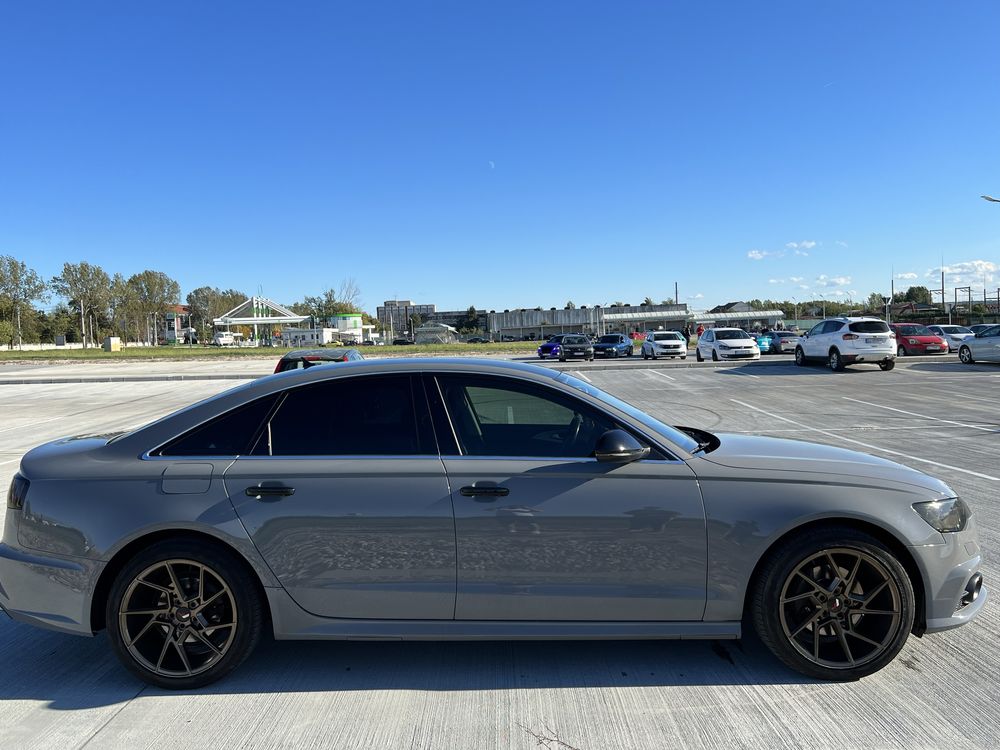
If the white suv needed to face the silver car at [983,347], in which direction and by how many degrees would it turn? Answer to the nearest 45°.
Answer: approximately 90° to its right

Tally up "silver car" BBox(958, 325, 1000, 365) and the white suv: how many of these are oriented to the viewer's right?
0

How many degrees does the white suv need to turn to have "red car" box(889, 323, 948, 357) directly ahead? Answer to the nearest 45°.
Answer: approximately 45° to its right

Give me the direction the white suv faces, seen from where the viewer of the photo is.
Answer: facing away from the viewer and to the left of the viewer

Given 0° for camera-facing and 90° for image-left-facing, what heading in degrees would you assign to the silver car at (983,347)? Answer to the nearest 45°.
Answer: approximately 90°

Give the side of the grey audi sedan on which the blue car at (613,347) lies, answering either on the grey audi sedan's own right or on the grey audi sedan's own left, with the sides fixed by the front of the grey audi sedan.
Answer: on the grey audi sedan's own left

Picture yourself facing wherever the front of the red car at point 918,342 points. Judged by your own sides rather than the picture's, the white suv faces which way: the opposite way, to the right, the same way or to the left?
the opposite way

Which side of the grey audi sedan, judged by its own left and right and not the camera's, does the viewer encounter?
right

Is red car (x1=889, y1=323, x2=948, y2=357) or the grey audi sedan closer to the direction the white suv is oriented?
the red car

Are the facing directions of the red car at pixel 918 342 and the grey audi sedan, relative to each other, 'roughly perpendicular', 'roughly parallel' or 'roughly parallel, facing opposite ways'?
roughly perpendicular

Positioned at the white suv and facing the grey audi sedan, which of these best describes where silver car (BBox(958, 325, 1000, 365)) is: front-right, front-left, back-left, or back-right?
back-left
